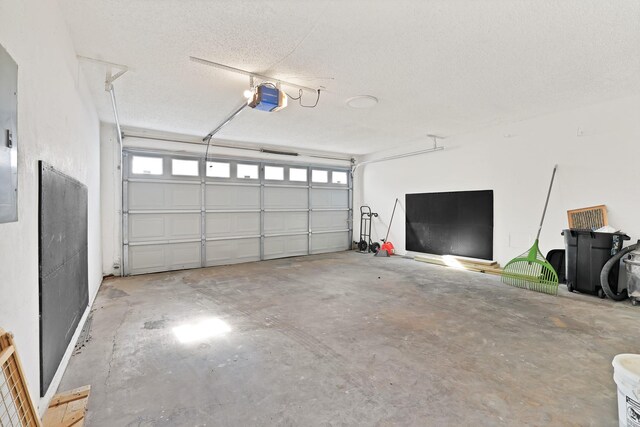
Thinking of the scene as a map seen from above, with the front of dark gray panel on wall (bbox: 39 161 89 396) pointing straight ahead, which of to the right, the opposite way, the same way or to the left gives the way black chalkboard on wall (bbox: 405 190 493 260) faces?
the opposite way

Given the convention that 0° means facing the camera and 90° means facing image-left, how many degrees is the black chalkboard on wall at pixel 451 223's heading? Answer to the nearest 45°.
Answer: approximately 45°

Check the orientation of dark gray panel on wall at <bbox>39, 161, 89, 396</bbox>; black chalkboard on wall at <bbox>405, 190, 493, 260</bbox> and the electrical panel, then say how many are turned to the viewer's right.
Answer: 2

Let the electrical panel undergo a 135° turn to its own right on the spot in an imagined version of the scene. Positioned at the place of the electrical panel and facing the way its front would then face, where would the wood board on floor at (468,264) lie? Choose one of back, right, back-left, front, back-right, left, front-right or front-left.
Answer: back-left

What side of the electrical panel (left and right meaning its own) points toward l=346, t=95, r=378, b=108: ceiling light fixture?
front

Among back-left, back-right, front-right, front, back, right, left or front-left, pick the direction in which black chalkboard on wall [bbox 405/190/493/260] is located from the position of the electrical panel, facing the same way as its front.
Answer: front

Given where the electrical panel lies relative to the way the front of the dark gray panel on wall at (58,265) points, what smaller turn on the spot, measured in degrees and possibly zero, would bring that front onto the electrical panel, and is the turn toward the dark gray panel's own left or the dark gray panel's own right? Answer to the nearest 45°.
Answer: approximately 90° to the dark gray panel's own right

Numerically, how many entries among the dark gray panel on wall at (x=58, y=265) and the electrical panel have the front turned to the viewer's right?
2

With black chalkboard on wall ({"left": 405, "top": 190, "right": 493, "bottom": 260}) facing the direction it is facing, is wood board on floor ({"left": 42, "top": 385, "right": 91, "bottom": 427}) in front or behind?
in front

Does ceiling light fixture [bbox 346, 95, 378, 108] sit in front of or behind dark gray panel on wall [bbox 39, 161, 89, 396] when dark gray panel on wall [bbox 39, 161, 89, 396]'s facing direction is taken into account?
in front

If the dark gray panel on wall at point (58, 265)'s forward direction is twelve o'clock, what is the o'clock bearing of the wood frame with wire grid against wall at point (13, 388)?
The wood frame with wire grid against wall is roughly at 3 o'clock from the dark gray panel on wall.

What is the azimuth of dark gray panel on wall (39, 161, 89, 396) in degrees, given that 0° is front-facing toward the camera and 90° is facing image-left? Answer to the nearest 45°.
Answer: approximately 270°

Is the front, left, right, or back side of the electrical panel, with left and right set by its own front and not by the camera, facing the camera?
right
